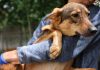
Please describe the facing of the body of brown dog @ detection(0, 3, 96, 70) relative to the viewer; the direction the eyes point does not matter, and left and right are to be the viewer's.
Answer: facing to the right of the viewer
